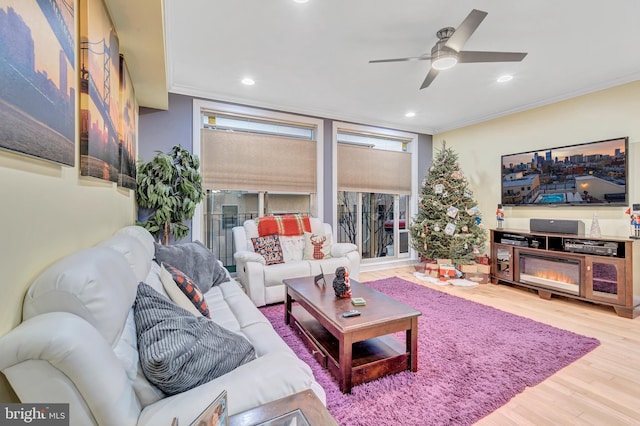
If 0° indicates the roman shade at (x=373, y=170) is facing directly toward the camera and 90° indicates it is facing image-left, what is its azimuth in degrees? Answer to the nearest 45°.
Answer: approximately 315°

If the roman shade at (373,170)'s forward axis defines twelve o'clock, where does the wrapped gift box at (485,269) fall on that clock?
The wrapped gift box is roughly at 11 o'clock from the roman shade.

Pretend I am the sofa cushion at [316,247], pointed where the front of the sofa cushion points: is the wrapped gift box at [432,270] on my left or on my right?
on my left

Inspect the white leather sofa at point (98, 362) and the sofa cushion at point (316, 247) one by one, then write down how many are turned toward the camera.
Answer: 1

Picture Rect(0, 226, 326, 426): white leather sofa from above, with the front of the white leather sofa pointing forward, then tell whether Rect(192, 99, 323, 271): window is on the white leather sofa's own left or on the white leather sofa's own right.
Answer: on the white leather sofa's own left

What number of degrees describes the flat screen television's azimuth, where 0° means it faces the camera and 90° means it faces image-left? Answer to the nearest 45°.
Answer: approximately 45°

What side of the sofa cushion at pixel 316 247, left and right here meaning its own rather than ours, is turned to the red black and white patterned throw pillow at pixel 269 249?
right

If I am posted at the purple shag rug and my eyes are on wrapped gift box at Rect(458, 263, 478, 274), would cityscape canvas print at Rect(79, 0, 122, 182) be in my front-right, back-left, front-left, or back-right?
back-left

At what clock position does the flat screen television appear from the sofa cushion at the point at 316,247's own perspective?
The flat screen television is roughly at 9 o'clock from the sofa cushion.

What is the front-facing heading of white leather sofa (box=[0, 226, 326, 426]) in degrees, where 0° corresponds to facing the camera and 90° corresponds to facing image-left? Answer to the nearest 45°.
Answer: approximately 270°

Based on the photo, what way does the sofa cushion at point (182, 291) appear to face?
to the viewer's right
